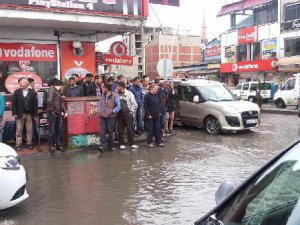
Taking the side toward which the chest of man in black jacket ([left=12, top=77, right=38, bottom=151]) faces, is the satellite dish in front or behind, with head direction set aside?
behind

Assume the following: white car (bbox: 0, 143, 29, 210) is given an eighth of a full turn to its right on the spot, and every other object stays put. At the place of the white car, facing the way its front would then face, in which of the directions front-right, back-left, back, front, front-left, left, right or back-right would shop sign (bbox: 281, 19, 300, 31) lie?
back-left

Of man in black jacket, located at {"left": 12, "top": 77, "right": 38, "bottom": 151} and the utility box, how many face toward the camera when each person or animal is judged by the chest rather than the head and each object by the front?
2

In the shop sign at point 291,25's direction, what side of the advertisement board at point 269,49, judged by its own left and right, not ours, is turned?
left

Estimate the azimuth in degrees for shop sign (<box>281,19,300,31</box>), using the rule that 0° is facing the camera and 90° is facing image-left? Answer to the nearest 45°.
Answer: approximately 45°

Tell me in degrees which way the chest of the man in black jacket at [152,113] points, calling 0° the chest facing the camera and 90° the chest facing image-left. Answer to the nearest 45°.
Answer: approximately 315°

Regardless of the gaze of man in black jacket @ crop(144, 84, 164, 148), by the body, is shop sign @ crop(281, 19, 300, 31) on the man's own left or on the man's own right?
on the man's own left

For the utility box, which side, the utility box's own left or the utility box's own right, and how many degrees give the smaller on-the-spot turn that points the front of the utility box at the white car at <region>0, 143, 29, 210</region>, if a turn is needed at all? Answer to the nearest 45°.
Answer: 0° — it already faces it
